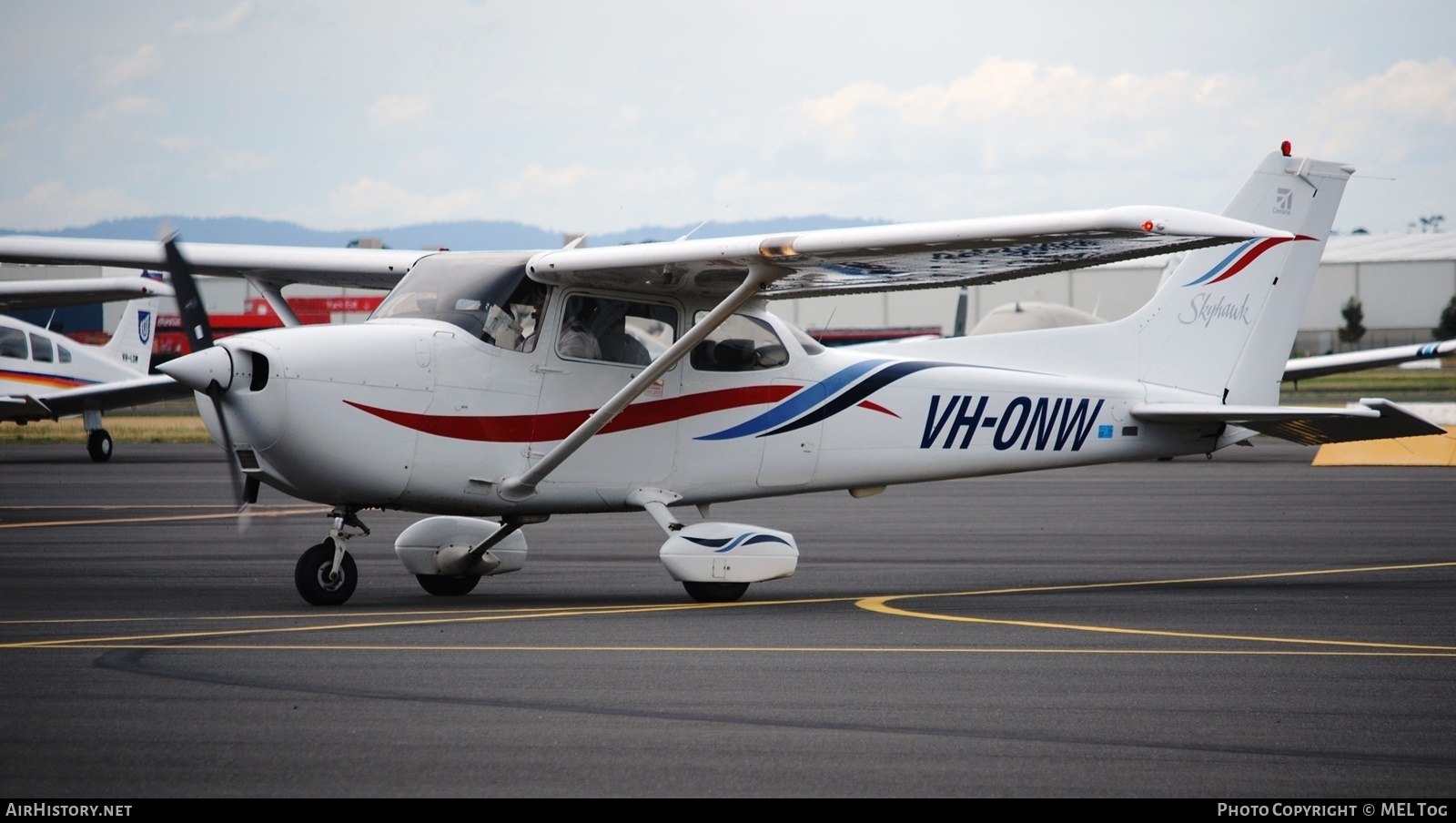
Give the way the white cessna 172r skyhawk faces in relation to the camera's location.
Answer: facing the viewer and to the left of the viewer

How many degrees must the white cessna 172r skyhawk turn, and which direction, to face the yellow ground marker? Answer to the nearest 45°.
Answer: approximately 180°
